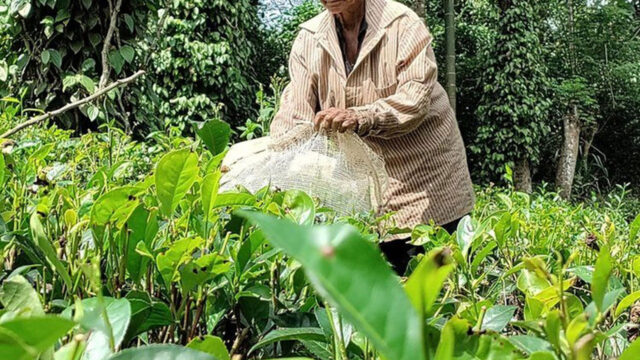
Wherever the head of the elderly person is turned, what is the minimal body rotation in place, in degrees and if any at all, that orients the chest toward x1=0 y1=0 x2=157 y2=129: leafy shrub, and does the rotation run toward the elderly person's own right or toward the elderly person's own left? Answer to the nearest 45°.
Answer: approximately 90° to the elderly person's own right

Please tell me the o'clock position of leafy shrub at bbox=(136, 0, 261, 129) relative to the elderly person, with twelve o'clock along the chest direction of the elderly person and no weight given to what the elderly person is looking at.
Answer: The leafy shrub is roughly at 4 o'clock from the elderly person.

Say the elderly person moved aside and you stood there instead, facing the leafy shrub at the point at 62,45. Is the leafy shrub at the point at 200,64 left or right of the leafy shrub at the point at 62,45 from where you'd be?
right

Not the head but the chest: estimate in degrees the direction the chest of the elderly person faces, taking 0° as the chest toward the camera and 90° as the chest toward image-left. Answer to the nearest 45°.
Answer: approximately 45°
